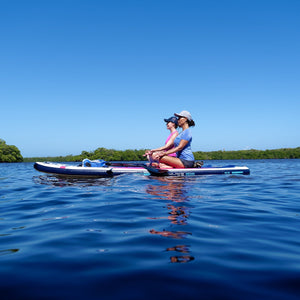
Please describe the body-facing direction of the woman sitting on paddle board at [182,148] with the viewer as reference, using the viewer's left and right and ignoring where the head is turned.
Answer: facing to the left of the viewer

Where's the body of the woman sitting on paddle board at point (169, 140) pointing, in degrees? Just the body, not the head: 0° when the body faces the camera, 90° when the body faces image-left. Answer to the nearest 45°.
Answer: approximately 90°

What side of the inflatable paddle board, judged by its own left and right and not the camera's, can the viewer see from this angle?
left
